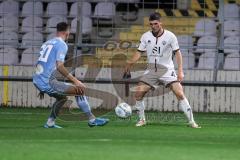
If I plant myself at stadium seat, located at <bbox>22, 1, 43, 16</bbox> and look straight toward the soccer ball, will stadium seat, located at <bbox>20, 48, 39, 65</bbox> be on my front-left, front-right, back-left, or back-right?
front-right

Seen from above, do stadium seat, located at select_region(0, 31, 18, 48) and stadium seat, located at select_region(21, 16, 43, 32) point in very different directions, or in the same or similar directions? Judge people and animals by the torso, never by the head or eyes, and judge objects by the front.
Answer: same or similar directions

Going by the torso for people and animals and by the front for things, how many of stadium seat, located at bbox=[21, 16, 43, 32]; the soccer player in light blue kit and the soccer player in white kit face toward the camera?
2

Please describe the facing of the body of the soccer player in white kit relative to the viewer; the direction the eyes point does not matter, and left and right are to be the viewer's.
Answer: facing the viewer

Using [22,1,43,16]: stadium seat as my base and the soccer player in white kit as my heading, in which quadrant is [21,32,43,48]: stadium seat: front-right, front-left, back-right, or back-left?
front-right

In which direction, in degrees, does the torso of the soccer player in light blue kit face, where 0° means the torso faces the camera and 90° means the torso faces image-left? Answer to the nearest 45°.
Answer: approximately 225°

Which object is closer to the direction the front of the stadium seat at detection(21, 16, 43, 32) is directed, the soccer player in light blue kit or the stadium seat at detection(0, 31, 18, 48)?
the soccer player in light blue kit

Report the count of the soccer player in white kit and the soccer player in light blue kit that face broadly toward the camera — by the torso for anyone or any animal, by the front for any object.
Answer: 1

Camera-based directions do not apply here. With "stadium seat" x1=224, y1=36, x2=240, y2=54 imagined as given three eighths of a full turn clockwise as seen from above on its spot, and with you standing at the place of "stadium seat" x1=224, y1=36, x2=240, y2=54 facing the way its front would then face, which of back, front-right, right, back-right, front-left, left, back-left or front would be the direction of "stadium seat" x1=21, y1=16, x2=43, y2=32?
front-left

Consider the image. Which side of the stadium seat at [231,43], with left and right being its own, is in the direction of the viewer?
front
